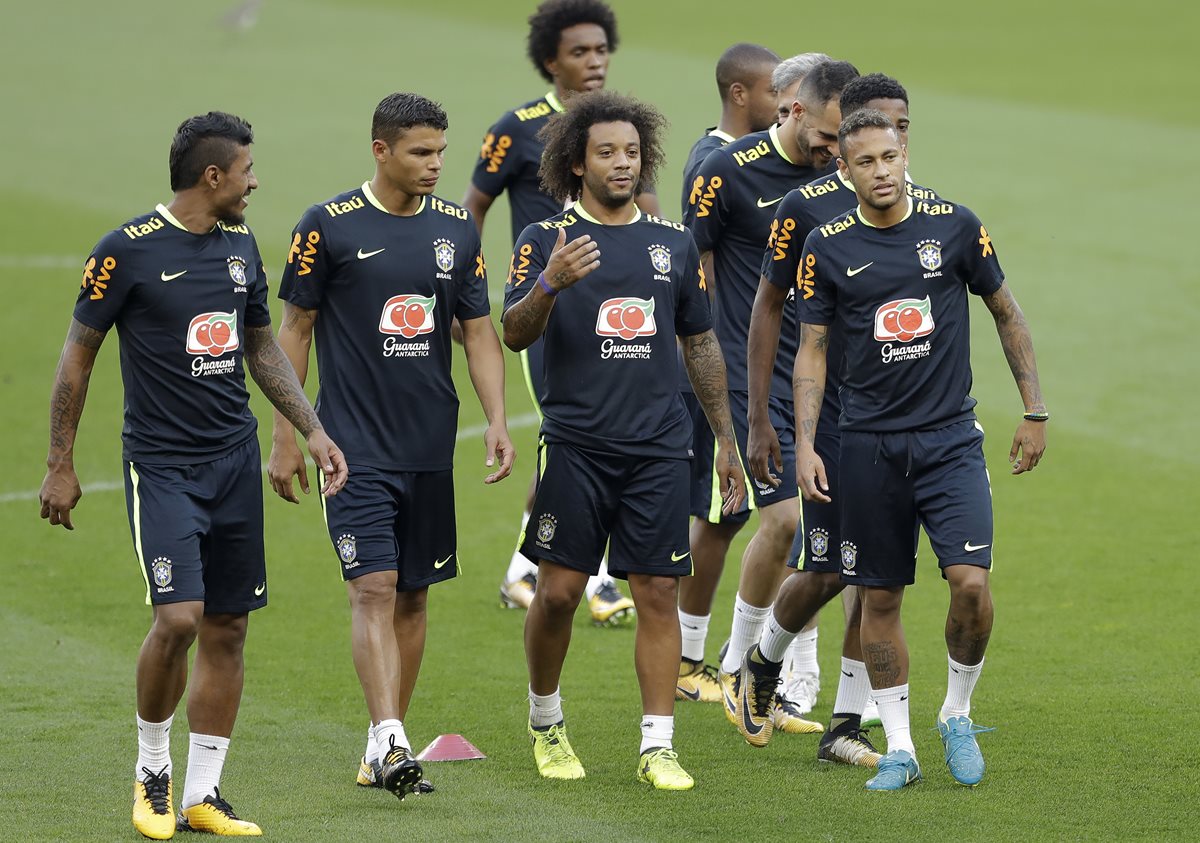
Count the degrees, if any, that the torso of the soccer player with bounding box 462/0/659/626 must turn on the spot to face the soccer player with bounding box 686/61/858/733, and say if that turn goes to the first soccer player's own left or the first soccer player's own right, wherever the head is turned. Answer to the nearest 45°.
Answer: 0° — they already face them

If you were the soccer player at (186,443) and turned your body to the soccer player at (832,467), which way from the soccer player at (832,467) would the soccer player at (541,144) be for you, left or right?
left

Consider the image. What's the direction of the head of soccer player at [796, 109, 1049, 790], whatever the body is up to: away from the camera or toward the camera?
toward the camera

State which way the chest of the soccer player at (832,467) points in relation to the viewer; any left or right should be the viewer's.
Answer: facing the viewer and to the right of the viewer

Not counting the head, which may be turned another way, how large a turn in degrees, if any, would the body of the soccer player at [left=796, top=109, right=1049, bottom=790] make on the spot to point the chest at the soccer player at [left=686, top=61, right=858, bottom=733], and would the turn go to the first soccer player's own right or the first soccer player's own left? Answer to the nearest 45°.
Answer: approximately 135° to the first soccer player's own right

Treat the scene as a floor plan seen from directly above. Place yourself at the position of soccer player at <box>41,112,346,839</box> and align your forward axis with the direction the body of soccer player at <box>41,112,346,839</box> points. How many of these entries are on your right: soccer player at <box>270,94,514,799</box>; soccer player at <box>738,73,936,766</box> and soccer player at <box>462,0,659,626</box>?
0

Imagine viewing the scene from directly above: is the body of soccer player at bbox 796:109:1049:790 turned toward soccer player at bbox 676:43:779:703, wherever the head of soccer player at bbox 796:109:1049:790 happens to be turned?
no

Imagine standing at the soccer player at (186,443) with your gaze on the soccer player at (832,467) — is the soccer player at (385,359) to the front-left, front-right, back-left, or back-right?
front-left

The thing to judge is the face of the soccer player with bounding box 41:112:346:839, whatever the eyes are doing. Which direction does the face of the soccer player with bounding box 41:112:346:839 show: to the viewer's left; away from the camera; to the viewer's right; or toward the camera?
to the viewer's right

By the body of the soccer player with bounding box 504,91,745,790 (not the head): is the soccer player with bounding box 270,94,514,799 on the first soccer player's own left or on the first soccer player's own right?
on the first soccer player's own right

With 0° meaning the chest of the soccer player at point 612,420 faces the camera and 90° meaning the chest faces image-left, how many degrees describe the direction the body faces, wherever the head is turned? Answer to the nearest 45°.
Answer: approximately 0°

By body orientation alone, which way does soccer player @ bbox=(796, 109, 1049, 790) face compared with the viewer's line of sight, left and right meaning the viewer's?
facing the viewer

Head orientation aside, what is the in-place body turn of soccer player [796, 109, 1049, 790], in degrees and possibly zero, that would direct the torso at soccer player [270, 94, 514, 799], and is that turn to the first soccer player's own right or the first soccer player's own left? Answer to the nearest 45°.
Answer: approximately 90° to the first soccer player's own right

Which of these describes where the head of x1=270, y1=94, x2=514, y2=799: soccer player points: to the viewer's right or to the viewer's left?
to the viewer's right

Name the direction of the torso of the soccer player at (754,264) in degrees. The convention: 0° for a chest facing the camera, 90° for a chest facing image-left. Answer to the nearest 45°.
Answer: approximately 315°
